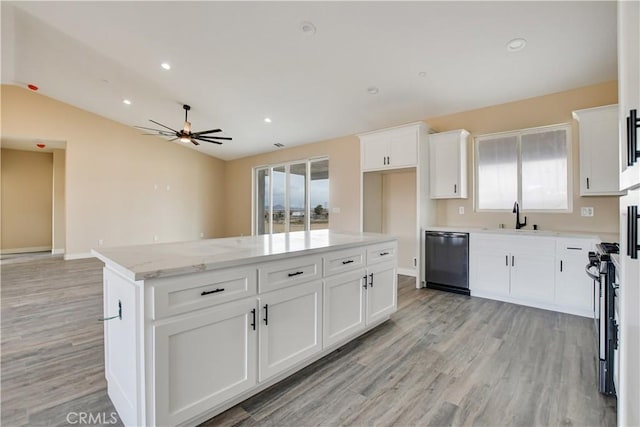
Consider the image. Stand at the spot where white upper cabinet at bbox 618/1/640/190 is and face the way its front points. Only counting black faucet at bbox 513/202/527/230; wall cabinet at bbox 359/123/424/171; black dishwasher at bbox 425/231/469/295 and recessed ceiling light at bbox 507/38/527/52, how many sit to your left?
0

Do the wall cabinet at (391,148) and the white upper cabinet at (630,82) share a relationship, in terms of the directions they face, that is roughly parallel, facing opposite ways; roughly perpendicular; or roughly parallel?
roughly perpendicular

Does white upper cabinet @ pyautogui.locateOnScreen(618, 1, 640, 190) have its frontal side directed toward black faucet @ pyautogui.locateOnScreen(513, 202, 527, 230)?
no

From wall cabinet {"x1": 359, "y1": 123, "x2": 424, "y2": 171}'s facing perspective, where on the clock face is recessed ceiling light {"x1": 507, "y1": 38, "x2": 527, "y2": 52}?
The recessed ceiling light is roughly at 9 o'clock from the wall cabinet.

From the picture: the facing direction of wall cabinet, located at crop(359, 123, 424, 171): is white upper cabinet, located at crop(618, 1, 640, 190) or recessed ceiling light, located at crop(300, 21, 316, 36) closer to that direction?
the recessed ceiling light

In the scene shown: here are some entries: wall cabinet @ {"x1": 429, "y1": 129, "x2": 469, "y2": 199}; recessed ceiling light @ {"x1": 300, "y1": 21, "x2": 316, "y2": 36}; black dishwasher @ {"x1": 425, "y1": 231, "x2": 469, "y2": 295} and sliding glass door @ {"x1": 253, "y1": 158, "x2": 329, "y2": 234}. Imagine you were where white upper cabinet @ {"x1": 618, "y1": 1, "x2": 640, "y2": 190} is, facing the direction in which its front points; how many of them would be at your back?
0

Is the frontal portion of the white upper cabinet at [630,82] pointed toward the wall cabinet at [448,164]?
no

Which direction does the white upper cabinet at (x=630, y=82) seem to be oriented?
to the viewer's left

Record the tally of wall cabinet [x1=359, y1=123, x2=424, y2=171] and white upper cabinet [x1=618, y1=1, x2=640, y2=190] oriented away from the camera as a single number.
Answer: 0

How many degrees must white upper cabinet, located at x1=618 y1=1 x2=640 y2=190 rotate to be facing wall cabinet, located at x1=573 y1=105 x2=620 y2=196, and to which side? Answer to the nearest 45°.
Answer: approximately 90° to its right

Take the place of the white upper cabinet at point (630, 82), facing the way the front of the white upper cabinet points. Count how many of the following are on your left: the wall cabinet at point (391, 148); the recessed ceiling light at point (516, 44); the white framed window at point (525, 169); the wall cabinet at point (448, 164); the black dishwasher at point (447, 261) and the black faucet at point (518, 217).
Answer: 0

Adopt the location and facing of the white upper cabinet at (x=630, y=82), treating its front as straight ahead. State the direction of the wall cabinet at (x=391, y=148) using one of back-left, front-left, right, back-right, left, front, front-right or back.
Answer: front-right

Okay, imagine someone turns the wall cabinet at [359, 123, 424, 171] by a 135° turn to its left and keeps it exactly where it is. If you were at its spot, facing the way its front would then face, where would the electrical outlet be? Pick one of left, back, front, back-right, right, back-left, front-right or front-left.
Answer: front

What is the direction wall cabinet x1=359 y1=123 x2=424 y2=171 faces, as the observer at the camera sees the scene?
facing the viewer and to the left of the viewer

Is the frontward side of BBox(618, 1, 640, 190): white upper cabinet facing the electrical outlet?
no

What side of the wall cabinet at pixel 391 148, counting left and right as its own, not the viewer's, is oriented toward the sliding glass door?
right
